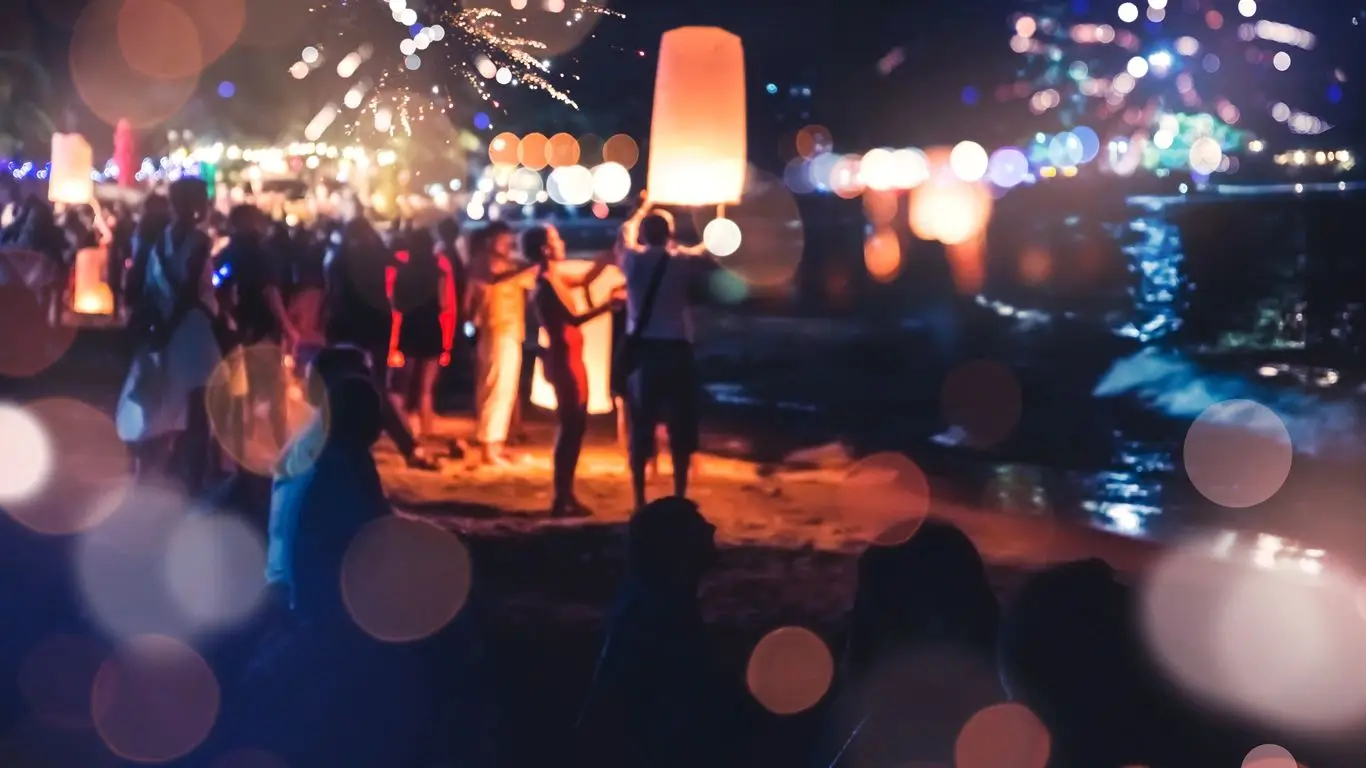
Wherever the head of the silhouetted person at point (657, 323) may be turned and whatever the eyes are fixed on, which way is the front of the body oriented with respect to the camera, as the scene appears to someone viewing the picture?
away from the camera

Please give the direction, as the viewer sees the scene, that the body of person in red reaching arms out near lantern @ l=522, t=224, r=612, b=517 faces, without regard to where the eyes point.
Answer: to the viewer's right

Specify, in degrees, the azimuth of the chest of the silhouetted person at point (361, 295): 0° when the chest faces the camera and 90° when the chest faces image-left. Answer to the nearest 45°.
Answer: approximately 180°

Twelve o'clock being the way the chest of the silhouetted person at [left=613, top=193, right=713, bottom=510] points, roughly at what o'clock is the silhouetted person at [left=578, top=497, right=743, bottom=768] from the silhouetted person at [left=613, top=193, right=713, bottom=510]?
the silhouetted person at [left=578, top=497, right=743, bottom=768] is roughly at 6 o'clock from the silhouetted person at [left=613, top=193, right=713, bottom=510].

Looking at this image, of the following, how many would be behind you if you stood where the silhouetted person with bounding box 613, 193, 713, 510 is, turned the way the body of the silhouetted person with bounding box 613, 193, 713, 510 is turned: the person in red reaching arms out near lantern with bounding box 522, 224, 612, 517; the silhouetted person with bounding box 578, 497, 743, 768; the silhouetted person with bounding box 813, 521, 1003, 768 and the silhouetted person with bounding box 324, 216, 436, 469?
2

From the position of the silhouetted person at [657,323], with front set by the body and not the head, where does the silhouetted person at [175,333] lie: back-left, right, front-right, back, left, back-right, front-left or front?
left

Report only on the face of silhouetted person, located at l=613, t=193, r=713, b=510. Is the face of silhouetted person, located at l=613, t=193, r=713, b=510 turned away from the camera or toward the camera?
away from the camera

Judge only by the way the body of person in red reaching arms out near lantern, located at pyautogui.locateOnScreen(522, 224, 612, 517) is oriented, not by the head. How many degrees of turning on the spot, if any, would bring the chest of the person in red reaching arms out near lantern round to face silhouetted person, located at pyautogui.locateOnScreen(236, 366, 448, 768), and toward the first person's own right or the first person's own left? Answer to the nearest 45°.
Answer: approximately 90° to the first person's own right

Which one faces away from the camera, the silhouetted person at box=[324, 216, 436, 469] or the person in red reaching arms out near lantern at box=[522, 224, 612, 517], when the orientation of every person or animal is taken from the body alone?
the silhouetted person

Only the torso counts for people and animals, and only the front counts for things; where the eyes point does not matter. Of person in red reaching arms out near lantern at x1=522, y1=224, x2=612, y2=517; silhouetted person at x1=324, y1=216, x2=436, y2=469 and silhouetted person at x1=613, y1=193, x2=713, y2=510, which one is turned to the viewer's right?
the person in red reaching arms out near lantern

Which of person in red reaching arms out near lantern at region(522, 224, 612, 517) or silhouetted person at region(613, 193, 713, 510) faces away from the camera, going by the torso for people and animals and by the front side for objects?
the silhouetted person

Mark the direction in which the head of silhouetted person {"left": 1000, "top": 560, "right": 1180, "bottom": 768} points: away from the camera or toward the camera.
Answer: away from the camera

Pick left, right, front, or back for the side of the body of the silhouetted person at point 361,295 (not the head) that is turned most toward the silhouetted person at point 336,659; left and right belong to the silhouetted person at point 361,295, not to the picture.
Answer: back

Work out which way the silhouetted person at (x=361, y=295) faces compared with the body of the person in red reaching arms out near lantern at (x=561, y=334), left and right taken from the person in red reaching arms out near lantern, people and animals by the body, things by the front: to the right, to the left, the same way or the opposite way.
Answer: to the left
